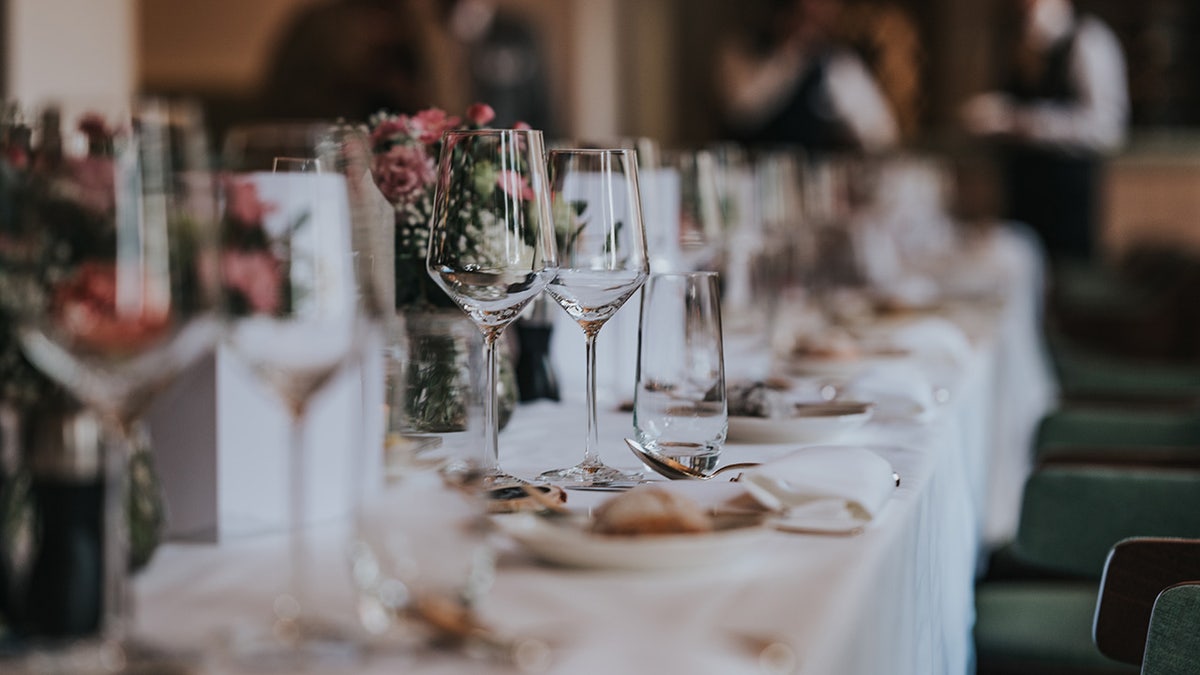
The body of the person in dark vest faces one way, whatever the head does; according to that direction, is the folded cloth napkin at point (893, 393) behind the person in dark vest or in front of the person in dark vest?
in front

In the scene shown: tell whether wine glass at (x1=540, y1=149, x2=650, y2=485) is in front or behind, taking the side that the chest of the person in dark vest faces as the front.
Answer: in front

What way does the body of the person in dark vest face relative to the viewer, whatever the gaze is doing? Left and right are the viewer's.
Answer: facing the viewer and to the left of the viewer

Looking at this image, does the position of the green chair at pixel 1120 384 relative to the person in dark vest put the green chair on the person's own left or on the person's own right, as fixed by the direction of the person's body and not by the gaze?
on the person's own left
